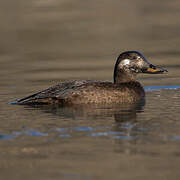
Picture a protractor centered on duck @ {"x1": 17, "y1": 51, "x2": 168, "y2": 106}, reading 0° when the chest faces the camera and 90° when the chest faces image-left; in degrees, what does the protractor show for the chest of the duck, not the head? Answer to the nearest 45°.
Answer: approximately 270°
